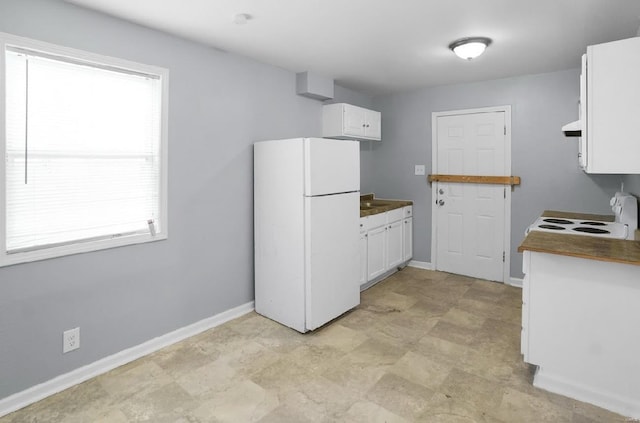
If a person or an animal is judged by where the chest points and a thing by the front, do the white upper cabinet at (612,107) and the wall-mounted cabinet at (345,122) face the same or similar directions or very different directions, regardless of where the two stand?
very different directions

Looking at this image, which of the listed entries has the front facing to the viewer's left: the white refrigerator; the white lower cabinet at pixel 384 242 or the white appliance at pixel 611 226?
the white appliance

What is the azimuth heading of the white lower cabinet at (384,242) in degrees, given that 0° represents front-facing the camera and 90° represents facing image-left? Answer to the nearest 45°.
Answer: approximately 315°

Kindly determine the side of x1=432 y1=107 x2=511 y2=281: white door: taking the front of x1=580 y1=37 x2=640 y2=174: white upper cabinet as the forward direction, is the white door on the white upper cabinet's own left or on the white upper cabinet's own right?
on the white upper cabinet's own right

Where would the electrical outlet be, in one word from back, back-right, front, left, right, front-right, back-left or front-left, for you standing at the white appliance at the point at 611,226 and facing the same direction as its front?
front-left

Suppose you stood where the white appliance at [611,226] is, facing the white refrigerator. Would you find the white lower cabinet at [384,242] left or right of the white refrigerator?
right

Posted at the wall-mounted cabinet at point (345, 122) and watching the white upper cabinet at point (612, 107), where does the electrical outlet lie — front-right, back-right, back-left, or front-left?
front-right

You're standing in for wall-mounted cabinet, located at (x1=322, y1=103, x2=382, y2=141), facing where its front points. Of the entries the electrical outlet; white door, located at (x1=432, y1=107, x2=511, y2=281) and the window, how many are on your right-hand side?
2

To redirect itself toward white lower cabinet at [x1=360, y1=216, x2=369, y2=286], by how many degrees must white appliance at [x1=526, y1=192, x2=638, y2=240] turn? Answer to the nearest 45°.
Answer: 0° — it already faces it

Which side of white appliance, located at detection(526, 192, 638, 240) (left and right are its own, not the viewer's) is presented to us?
left

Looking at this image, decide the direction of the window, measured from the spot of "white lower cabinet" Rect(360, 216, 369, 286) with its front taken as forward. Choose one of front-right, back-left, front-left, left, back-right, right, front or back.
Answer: right

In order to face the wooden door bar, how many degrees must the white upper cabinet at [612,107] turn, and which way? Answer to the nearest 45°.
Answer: approximately 45° to its right

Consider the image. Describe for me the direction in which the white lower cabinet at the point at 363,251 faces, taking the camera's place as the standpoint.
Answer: facing the viewer and to the right of the viewer

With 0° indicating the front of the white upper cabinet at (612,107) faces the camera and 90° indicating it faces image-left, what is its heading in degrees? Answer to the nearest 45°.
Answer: approximately 90°

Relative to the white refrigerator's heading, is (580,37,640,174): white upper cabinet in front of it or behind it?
in front
